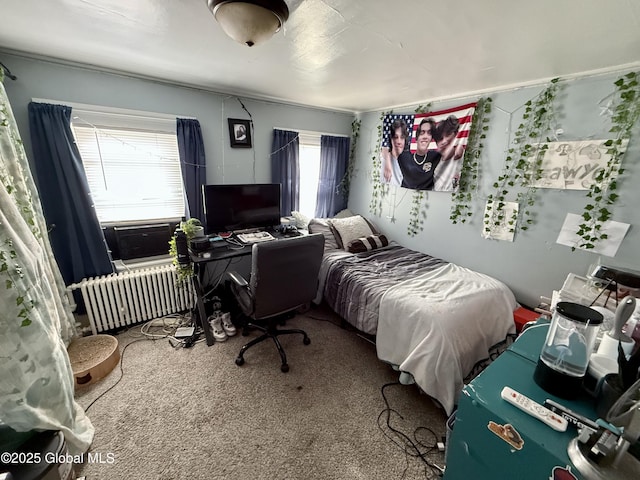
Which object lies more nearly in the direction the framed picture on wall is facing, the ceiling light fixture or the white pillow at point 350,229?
the ceiling light fixture

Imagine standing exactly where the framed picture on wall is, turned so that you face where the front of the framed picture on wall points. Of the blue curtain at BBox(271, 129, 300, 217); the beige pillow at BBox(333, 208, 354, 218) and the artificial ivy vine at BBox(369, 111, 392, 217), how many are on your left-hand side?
3

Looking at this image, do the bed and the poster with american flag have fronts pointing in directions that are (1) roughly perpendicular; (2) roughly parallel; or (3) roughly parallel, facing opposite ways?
roughly perpendicular

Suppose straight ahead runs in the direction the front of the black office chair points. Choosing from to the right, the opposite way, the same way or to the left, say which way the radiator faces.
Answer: the opposite way

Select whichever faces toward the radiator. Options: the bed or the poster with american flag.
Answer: the poster with american flag

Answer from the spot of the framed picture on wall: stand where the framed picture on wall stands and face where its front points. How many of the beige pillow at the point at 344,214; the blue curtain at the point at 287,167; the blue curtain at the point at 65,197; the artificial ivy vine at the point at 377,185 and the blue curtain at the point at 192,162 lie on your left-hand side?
3

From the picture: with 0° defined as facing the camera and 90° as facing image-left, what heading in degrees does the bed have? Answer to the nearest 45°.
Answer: approximately 315°

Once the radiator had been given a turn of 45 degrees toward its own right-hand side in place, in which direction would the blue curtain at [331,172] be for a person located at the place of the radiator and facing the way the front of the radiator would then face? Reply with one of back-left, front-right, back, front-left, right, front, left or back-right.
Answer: back-left

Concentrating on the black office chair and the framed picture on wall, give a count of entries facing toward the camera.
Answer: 1

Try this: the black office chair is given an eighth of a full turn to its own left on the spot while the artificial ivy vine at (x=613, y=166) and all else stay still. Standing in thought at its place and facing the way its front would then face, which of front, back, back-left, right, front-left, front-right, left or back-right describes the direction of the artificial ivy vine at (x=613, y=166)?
back

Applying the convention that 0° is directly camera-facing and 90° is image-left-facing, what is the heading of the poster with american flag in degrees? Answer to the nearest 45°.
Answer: approximately 45°

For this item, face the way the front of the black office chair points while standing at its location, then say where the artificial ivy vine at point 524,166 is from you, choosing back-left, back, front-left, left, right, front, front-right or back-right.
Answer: back-right

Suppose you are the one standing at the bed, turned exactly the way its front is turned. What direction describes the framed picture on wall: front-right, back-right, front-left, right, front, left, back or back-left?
back-right

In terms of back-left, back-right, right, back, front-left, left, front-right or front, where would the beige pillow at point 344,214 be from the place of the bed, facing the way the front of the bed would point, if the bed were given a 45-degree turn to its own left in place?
back-left

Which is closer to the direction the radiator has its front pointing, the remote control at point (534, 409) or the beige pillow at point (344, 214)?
the remote control
